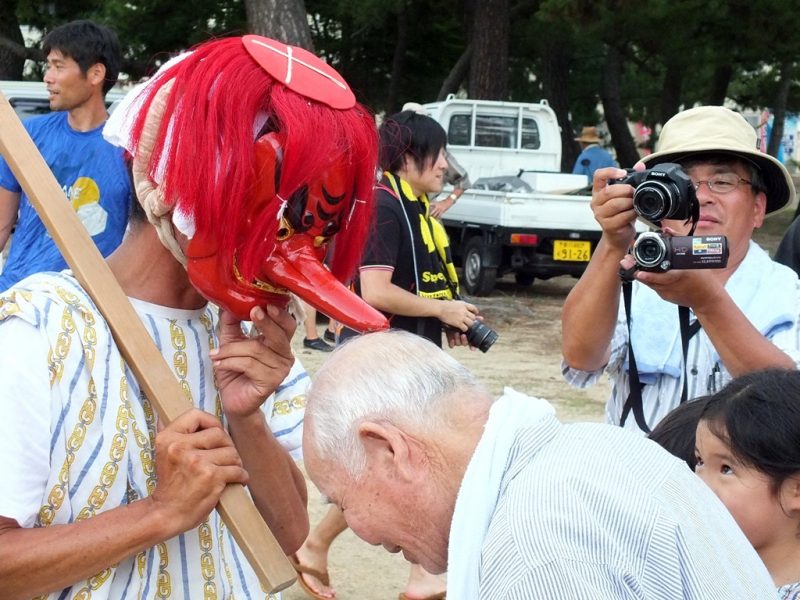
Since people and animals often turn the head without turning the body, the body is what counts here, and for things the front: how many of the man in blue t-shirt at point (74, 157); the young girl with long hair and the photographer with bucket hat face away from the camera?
0

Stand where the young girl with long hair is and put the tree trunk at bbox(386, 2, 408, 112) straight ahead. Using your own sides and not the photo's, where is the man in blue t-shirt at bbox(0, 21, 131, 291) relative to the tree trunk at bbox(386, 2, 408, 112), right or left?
left

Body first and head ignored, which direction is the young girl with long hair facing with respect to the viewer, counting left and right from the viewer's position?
facing the viewer and to the left of the viewer

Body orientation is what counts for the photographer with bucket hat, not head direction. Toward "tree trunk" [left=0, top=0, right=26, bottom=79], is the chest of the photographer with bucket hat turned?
no

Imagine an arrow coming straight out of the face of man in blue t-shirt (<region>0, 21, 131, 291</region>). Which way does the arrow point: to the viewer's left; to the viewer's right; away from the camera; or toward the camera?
to the viewer's left

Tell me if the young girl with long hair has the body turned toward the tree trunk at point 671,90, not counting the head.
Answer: no

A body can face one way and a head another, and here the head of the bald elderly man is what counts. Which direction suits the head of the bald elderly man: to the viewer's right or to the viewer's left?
to the viewer's left

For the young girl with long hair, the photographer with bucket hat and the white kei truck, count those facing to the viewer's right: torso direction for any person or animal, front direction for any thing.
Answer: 0

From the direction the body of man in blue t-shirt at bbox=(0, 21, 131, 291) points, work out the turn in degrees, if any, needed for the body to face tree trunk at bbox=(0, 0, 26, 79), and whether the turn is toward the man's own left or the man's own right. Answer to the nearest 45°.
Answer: approximately 135° to the man's own right

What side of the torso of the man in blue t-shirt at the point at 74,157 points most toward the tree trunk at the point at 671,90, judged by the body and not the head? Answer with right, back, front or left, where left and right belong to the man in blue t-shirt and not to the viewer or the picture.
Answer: back

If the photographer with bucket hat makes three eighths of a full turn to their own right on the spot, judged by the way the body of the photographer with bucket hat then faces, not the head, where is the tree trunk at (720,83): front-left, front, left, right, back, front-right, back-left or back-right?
front

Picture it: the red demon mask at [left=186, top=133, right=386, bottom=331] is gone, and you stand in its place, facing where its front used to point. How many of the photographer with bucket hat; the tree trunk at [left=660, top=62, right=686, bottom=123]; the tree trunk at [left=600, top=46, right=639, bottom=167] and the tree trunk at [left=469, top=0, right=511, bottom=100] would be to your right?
0

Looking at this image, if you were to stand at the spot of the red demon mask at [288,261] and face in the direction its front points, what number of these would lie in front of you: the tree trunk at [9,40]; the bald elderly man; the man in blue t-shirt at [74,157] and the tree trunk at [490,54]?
1

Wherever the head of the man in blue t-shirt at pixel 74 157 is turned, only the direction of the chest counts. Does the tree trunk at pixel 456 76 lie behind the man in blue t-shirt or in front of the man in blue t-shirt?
behind

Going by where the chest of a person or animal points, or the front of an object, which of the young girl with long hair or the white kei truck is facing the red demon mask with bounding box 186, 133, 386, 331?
the young girl with long hair

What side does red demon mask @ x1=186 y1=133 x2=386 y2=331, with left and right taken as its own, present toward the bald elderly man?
front

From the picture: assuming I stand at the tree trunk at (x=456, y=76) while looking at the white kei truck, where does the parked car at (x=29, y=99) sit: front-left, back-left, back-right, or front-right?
front-right
